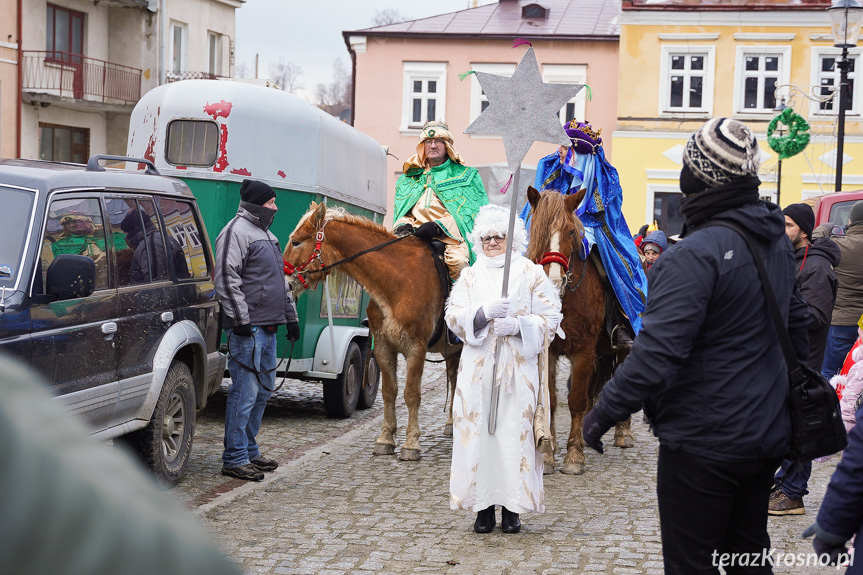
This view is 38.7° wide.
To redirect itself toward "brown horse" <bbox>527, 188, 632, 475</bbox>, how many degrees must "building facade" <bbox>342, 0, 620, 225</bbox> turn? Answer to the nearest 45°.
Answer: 0° — it already faces it

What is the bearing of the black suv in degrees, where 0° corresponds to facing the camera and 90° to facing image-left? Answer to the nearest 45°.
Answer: approximately 45°

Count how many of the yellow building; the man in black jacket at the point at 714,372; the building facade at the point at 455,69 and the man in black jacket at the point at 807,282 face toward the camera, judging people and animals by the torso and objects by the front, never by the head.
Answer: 2

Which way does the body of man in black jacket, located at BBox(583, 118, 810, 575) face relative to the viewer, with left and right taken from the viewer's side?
facing away from the viewer and to the left of the viewer

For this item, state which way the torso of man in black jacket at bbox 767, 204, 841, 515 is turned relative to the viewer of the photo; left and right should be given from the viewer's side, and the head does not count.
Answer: facing to the left of the viewer

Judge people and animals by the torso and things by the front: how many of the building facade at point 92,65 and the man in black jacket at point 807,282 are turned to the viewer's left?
1

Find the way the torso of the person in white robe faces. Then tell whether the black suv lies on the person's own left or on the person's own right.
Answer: on the person's own right

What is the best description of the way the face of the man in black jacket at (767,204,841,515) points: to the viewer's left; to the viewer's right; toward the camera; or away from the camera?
to the viewer's left
